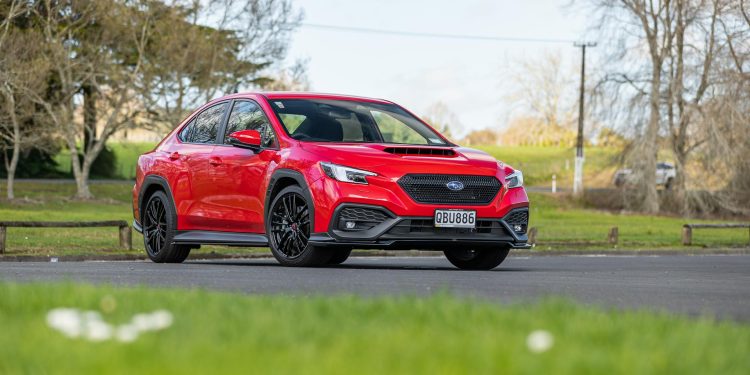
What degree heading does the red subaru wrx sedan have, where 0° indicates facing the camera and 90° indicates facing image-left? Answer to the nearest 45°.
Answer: approximately 315°

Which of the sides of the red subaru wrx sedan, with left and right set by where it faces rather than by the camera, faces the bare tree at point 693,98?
left

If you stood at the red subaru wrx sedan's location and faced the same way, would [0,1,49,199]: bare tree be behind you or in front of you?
behind
